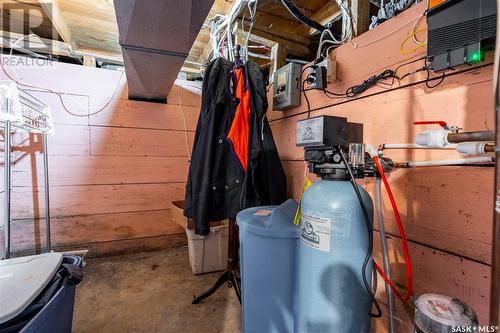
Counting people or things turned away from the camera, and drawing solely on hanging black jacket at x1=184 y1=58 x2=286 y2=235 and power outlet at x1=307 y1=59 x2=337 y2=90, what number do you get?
0

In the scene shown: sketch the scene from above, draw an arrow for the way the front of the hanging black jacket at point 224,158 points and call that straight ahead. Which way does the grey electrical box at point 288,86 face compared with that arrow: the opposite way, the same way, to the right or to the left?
to the right

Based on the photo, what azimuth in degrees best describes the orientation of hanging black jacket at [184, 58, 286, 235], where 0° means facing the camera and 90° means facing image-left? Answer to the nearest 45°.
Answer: approximately 315°

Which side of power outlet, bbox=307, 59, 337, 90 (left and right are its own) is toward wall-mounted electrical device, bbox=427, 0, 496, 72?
left

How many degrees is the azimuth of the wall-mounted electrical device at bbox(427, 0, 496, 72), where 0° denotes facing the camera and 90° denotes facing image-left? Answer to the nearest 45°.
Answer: approximately 45°
